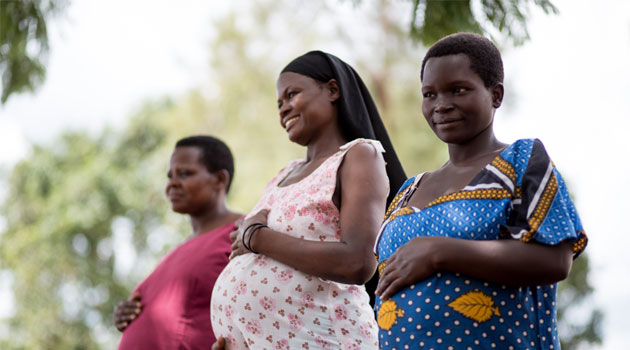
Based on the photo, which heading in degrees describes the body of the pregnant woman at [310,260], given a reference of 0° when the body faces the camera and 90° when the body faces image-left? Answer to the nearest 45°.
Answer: approximately 45°

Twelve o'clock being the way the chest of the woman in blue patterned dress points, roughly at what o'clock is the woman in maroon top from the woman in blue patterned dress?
The woman in maroon top is roughly at 3 o'clock from the woman in blue patterned dress.

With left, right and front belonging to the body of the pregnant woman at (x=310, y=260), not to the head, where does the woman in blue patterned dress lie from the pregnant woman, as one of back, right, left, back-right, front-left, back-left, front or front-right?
left

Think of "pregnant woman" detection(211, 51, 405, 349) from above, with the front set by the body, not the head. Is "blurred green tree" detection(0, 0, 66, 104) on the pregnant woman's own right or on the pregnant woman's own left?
on the pregnant woman's own right

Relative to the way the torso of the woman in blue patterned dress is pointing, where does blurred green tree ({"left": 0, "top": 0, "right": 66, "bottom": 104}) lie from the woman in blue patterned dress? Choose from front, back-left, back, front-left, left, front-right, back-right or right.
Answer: right

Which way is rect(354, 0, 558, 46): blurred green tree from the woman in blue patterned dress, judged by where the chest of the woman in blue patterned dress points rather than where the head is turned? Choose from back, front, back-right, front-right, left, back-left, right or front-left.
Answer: back-right

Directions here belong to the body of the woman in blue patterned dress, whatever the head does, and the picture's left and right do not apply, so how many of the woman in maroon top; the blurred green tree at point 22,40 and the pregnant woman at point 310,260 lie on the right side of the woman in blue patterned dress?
3

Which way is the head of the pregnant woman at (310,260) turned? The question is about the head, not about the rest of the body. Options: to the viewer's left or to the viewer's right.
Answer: to the viewer's left
